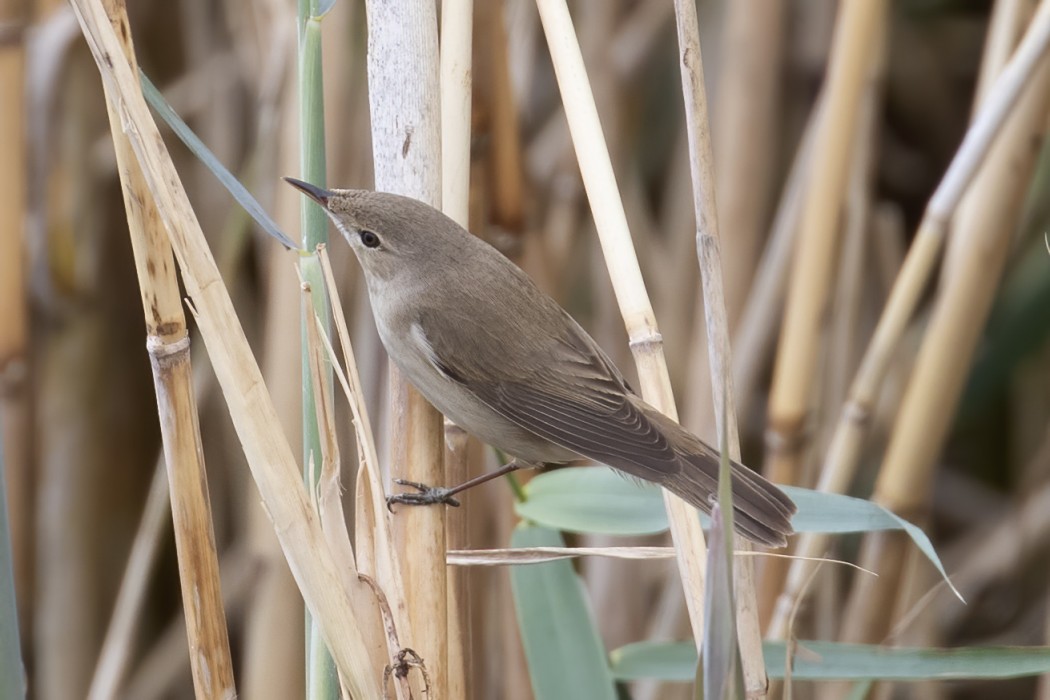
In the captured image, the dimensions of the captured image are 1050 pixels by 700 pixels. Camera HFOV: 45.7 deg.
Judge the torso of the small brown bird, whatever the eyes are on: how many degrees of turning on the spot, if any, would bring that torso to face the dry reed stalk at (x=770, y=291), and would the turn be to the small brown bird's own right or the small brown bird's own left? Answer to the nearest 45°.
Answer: approximately 135° to the small brown bird's own right

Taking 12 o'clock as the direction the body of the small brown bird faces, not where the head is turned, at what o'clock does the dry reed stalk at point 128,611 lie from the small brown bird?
The dry reed stalk is roughly at 1 o'clock from the small brown bird.

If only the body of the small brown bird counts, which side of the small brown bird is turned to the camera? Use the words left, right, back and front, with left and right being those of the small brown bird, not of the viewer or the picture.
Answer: left

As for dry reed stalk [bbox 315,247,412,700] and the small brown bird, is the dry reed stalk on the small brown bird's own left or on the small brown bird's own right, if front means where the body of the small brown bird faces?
on the small brown bird's own left

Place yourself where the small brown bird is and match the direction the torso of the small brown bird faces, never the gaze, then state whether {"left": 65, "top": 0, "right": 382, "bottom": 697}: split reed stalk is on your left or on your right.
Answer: on your left

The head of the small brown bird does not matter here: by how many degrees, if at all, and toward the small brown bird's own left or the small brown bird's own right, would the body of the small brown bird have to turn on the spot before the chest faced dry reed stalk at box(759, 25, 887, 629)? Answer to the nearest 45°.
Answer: approximately 135° to the small brown bird's own right

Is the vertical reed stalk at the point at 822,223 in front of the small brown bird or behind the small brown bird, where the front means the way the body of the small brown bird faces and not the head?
behind

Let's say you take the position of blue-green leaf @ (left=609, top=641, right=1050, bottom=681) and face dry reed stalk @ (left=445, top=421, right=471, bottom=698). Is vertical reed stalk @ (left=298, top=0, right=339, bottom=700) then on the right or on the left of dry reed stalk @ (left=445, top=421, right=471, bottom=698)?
left
